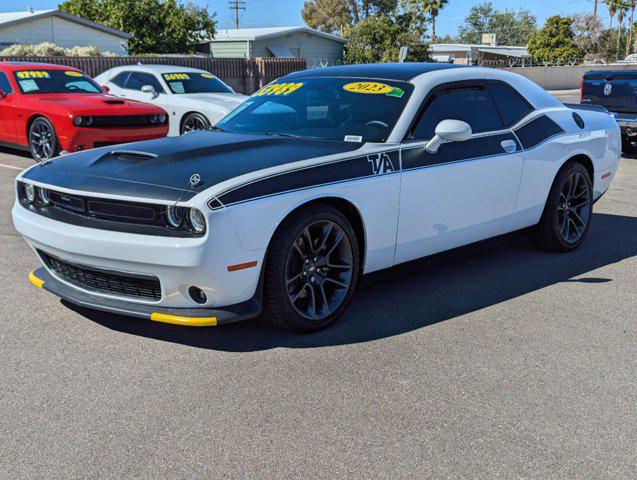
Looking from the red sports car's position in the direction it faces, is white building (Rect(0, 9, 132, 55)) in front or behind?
behind

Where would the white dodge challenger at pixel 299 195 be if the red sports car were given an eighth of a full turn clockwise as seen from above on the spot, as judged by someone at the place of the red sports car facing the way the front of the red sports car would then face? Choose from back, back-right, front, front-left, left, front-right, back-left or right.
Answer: front

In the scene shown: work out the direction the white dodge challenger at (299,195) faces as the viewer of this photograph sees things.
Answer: facing the viewer and to the left of the viewer

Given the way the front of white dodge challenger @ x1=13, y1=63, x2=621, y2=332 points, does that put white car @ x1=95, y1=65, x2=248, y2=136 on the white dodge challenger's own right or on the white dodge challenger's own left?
on the white dodge challenger's own right

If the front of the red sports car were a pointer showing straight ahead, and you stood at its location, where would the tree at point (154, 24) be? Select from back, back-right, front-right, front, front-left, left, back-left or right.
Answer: back-left

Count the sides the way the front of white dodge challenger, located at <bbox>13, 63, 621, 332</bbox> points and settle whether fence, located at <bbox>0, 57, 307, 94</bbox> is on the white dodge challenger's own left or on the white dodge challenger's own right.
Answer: on the white dodge challenger's own right

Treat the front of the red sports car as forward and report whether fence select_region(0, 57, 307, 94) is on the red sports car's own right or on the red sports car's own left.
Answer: on the red sports car's own left

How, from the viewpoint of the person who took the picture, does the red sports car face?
facing the viewer and to the right of the viewer

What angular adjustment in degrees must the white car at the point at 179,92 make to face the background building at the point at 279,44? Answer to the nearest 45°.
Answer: approximately 135° to its left

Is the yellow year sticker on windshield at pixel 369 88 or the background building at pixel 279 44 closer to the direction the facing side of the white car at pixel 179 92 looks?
the yellow year sticker on windshield

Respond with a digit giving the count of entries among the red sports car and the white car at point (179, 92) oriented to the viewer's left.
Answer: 0

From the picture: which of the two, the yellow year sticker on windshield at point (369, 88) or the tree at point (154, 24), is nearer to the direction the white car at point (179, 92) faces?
the yellow year sticker on windshield

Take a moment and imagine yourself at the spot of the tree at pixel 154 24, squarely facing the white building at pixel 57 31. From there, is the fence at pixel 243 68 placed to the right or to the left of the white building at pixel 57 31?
left

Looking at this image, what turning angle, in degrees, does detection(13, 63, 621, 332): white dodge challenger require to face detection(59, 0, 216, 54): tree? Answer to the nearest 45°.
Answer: approximately 135° to its right
